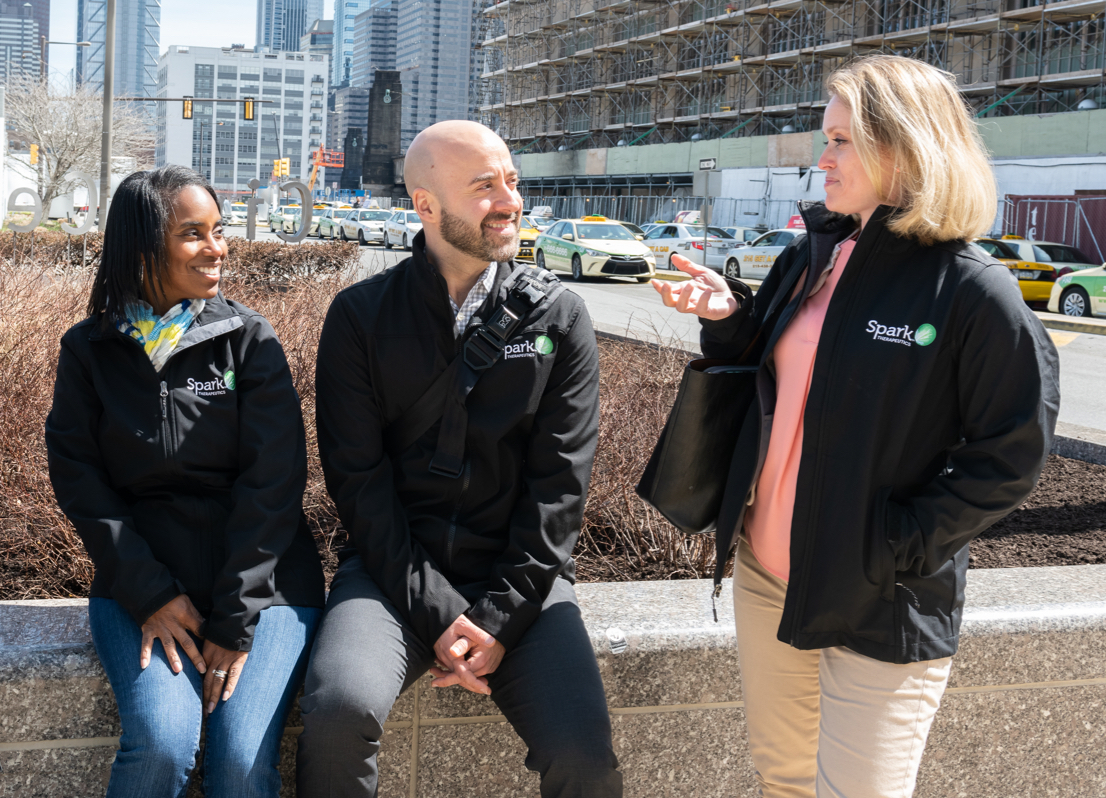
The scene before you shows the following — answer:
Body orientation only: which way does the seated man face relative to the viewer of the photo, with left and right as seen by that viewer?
facing the viewer

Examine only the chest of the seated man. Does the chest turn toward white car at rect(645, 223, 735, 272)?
no

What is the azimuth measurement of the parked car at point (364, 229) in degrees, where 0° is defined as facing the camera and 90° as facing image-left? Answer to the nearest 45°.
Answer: approximately 315°

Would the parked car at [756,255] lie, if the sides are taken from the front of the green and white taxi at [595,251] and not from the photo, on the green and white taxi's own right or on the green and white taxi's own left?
on the green and white taxi's own left

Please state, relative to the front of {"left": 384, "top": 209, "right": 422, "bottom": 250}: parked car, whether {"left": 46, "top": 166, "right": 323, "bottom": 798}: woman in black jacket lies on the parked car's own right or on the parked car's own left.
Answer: on the parked car's own right

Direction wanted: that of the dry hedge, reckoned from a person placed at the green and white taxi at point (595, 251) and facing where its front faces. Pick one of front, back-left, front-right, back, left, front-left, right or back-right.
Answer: front-right

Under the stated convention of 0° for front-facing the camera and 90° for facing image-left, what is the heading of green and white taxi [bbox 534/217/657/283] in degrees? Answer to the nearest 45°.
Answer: approximately 315°

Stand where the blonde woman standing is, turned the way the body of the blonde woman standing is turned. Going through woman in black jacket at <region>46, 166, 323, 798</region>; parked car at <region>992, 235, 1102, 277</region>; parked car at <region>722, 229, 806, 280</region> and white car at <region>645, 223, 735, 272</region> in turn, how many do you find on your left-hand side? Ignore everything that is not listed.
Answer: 0

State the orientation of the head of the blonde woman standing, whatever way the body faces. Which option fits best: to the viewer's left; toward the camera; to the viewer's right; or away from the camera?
to the viewer's left

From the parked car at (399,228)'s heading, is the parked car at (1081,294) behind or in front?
in front

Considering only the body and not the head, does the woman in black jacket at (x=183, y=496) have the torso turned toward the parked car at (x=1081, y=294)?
no

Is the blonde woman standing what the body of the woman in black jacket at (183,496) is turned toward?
no

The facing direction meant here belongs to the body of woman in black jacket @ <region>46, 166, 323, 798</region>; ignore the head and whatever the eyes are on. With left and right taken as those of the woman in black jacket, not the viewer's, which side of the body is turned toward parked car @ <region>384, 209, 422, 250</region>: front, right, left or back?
back

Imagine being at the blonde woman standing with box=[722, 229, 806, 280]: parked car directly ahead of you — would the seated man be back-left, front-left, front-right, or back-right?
front-left

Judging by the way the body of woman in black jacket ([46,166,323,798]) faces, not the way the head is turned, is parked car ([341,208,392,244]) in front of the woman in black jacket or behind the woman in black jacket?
behind

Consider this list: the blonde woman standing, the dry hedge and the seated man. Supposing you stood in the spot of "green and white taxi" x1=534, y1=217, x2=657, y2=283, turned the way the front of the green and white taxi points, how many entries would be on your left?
0

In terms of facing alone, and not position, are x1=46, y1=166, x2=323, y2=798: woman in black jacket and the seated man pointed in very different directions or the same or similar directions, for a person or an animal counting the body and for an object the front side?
same or similar directions

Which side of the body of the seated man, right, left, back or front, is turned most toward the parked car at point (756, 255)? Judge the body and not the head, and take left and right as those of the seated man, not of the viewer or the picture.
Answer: back
